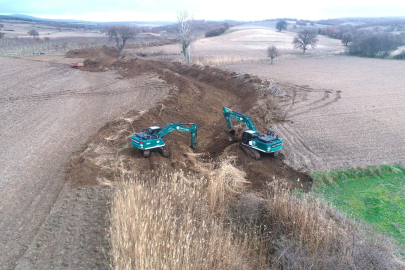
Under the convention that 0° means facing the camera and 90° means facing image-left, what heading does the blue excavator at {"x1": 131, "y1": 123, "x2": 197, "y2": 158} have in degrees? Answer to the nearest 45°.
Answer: approximately 225°

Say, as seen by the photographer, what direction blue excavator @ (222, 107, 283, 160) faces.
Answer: facing away from the viewer and to the left of the viewer

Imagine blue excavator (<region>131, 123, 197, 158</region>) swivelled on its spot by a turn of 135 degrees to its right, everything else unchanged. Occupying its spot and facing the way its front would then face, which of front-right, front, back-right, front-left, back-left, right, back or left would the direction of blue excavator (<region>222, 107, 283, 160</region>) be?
left
